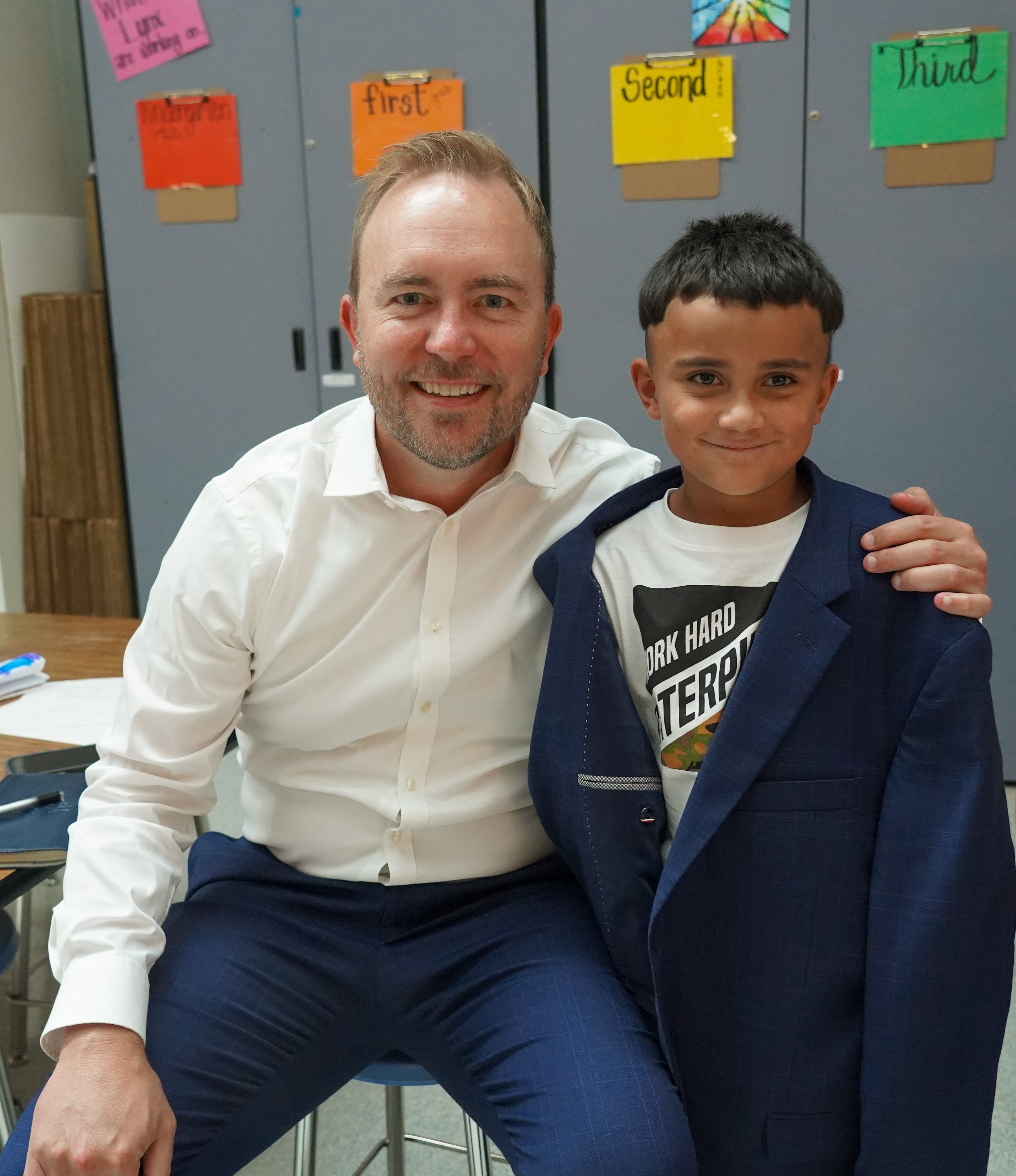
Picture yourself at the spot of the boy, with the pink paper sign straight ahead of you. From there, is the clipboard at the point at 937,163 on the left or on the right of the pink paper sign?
right

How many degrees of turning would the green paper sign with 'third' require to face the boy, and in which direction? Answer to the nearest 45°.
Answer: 0° — it already faces them

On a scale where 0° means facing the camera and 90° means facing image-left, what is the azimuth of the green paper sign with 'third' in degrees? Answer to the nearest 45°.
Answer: approximately 0°

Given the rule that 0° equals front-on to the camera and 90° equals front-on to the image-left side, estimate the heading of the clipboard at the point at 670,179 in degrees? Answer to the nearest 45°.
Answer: approximately 0°

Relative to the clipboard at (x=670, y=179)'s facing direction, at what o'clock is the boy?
The boy is roughly at 12 o'clock from the clipboard.
